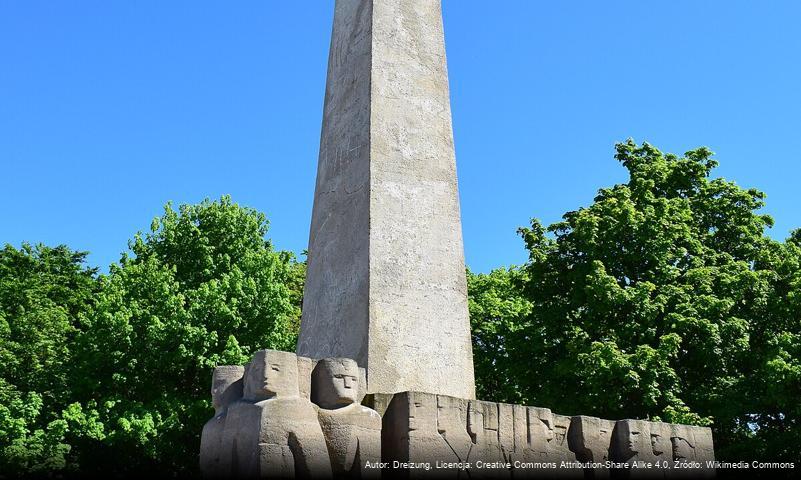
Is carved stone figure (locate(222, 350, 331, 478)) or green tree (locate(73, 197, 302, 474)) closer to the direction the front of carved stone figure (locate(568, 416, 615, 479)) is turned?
the carved stone figure

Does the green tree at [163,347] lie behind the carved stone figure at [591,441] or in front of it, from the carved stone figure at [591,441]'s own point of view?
behind

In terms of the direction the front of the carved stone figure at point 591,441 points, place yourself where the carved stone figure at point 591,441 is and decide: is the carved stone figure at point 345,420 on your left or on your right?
on your right

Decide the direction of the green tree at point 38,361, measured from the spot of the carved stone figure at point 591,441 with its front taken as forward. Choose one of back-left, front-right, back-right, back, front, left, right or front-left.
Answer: back

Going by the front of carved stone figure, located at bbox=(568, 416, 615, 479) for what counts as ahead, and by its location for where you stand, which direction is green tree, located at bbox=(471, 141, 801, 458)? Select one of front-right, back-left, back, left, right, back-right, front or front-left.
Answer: back-left

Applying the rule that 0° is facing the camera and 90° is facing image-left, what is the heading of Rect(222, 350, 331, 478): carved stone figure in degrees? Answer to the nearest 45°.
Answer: approximately 45°

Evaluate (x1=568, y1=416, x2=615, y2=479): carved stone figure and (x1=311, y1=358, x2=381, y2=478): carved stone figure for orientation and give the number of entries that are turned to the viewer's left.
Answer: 0

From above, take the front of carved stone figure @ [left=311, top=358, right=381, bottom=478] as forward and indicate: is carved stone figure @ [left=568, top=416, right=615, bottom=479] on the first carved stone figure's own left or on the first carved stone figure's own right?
on the first carved stone figure's own left

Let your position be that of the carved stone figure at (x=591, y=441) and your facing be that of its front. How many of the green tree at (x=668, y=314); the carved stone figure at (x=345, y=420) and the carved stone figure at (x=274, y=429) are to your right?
2

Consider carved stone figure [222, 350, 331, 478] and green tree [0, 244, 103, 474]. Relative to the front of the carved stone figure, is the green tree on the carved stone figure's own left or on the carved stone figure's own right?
on the carved stone figure's own right

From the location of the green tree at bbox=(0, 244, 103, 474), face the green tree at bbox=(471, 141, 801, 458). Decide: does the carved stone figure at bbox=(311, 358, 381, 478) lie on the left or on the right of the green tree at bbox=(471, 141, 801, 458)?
right
